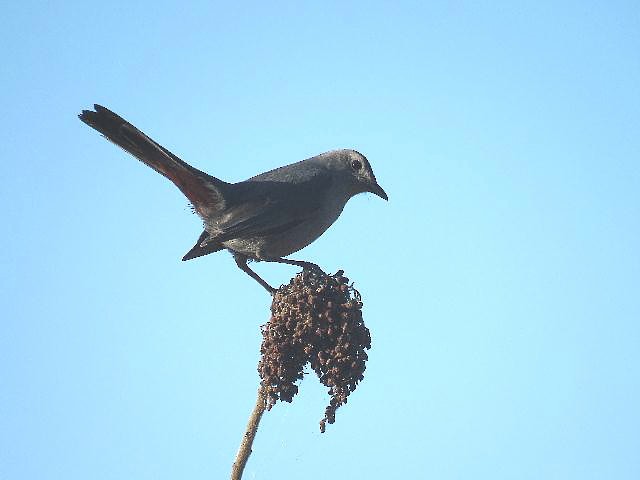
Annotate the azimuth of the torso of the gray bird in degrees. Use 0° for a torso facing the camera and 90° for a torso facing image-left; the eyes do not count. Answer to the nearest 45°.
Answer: approximately 270°
